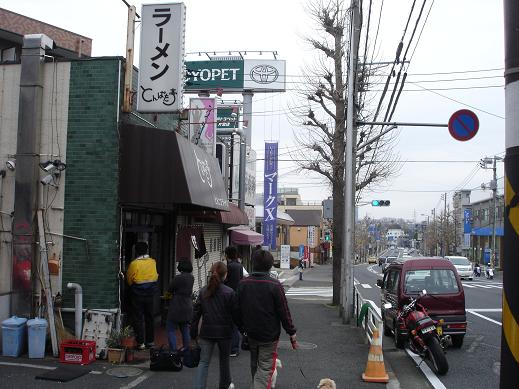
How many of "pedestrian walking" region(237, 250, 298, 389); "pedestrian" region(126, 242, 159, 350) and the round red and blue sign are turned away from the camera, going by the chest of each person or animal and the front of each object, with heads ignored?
2

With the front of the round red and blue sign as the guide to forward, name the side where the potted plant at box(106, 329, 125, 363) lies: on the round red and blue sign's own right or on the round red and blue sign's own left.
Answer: on the round red and blue sign's own right

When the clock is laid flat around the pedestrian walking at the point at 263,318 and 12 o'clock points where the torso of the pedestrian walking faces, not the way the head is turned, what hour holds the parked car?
The parked car is roughly at 1 o'clock from the pedestrian walking.

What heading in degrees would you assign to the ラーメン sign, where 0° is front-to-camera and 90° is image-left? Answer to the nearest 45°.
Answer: approximately 0°

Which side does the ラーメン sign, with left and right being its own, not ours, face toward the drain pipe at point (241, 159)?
back

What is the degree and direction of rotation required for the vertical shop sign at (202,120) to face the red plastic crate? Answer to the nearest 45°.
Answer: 0° — it already faces it

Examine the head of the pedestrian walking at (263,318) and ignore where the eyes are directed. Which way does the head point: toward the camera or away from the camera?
away from the camera

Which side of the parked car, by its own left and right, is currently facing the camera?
back

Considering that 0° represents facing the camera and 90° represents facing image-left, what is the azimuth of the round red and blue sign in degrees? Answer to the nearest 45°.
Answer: approximately 0°

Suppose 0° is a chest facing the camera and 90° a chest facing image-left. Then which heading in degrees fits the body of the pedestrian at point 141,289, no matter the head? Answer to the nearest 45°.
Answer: approximately 180°

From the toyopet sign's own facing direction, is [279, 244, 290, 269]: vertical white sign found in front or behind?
behind
